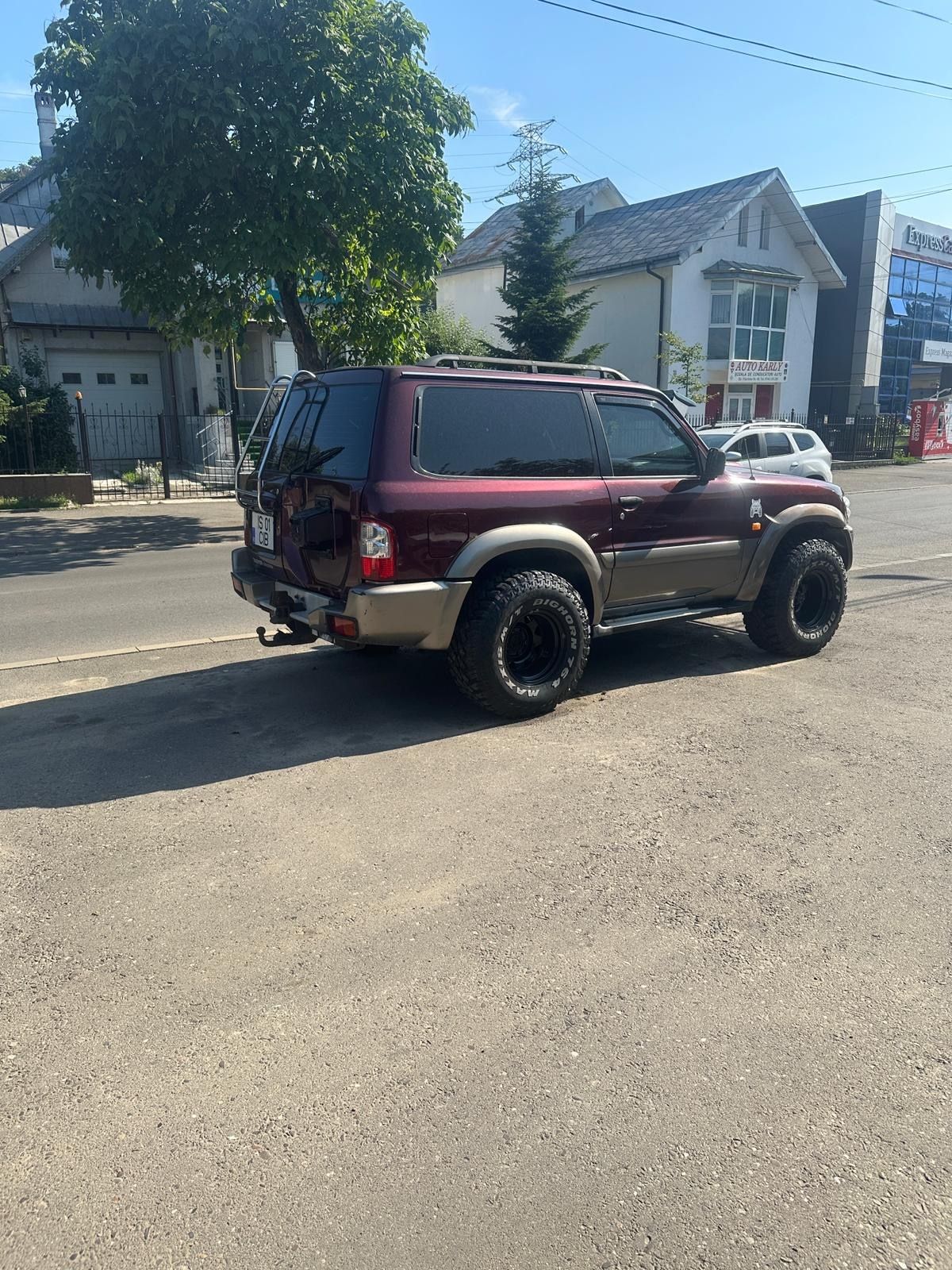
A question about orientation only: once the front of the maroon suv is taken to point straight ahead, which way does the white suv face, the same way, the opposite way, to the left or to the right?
the opposite way

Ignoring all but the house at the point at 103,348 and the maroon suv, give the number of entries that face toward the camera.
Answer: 1

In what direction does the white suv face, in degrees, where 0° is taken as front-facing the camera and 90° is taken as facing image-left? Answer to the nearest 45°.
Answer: approximately 45°

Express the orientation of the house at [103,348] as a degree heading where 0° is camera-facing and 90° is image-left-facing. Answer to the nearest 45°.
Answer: approximately 0°

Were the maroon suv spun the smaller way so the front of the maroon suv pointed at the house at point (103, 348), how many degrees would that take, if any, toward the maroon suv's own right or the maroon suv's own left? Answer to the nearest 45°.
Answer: approximately 90° to the maroon suv's own left

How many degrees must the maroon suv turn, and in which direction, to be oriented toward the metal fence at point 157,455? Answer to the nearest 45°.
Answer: approximately 90° to its left

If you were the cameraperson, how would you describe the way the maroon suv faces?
facing away from the viewer and to the right of the viewer

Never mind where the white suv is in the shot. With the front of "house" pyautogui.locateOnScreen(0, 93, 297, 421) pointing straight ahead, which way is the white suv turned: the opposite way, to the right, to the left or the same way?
to the right

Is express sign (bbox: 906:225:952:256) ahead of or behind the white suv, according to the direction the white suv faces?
behind

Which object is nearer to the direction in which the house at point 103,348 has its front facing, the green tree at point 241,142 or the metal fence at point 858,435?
the green tree

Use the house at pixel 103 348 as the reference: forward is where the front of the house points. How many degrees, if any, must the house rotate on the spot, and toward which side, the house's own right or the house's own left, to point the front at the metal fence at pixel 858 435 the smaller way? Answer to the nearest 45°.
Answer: approximately 90° to the house's own left
